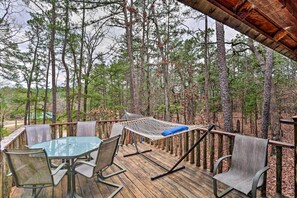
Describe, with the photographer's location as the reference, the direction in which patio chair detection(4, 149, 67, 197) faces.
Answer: facing away from the viewer and to the right of the viewer

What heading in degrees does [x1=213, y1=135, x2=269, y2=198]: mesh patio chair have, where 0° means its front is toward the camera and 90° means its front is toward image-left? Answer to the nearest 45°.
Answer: approximately 45°

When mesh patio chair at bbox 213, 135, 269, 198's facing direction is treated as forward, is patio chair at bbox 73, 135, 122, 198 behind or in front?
in front

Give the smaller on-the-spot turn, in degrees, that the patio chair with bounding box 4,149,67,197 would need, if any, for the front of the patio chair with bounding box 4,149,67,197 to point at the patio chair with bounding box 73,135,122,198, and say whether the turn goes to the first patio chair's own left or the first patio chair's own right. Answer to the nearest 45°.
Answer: approximately 45° to the first patio chair's own right

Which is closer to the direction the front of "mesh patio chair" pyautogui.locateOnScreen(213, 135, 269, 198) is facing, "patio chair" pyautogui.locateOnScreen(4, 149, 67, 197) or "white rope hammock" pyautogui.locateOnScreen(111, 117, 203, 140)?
the patio chair

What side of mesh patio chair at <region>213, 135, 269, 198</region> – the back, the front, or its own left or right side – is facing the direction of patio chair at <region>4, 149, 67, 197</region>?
front

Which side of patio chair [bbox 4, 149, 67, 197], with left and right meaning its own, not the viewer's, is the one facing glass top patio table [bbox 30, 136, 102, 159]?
front

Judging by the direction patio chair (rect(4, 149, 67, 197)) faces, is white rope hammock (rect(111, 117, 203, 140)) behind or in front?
in front

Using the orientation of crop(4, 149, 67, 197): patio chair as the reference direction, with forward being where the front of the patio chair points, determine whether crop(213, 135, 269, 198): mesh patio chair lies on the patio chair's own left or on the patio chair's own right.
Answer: on the patio chair's own right
